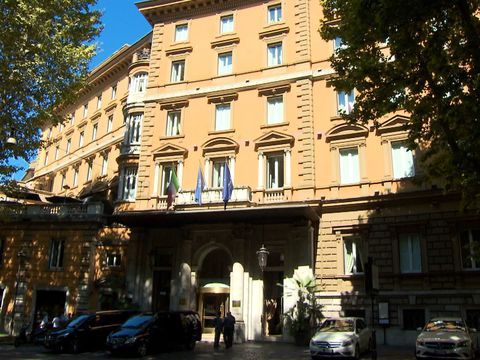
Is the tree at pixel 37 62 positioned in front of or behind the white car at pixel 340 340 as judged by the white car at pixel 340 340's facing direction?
in front

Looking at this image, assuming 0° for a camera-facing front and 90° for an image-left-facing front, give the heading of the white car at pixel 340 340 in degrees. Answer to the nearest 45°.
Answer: approximately 45°

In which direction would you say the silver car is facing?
toward the camera

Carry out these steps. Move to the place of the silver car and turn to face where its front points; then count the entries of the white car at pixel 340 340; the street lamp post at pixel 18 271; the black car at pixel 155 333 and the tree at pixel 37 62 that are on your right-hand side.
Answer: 4

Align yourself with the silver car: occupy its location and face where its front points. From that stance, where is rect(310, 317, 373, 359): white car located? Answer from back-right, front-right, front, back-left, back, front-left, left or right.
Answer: right

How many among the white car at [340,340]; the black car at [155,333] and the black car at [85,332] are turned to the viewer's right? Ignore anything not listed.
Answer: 0

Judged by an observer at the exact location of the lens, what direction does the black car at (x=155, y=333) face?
facing the viewer and to the left of the viewer

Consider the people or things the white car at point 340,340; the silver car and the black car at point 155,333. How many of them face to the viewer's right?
0

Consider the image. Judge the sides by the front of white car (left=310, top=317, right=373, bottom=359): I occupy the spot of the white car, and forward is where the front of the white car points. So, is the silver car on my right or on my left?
on my left

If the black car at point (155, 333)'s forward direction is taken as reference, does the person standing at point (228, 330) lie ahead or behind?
behind
